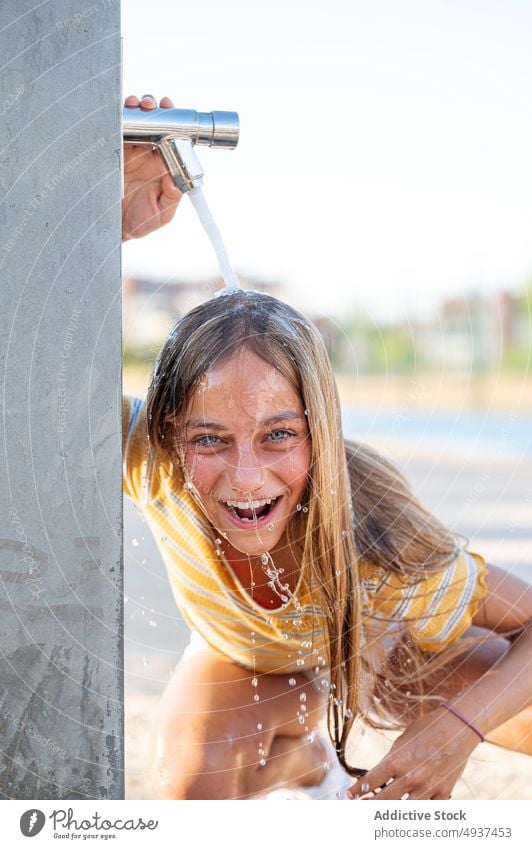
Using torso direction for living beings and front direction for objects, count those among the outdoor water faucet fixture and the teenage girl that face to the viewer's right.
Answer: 1

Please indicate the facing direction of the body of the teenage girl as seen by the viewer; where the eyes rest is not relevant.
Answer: toward the camera

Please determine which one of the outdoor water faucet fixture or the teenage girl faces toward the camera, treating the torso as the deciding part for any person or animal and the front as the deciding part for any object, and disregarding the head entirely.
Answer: the teenage girl

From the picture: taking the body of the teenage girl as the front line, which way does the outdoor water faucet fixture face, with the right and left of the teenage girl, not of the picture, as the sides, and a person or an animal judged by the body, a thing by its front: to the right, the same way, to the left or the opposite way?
to the left

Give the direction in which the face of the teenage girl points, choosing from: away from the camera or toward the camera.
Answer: toward the camera

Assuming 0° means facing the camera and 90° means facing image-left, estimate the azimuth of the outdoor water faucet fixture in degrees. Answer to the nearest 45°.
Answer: approximately 270°
